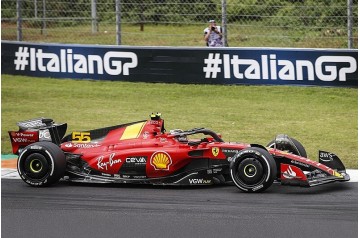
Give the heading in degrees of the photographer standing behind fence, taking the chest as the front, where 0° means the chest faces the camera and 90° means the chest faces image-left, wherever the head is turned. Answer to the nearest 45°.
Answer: approximately 0°

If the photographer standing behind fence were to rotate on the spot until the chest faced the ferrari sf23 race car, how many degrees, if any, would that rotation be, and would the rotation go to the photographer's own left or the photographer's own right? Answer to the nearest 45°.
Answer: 0° — they already face it

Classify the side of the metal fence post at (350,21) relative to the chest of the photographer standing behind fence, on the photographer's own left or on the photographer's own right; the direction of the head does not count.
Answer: on the photographer's own left

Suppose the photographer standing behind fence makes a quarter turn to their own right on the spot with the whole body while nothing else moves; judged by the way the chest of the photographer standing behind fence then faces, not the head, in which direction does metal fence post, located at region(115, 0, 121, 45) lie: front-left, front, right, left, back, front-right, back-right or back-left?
front
